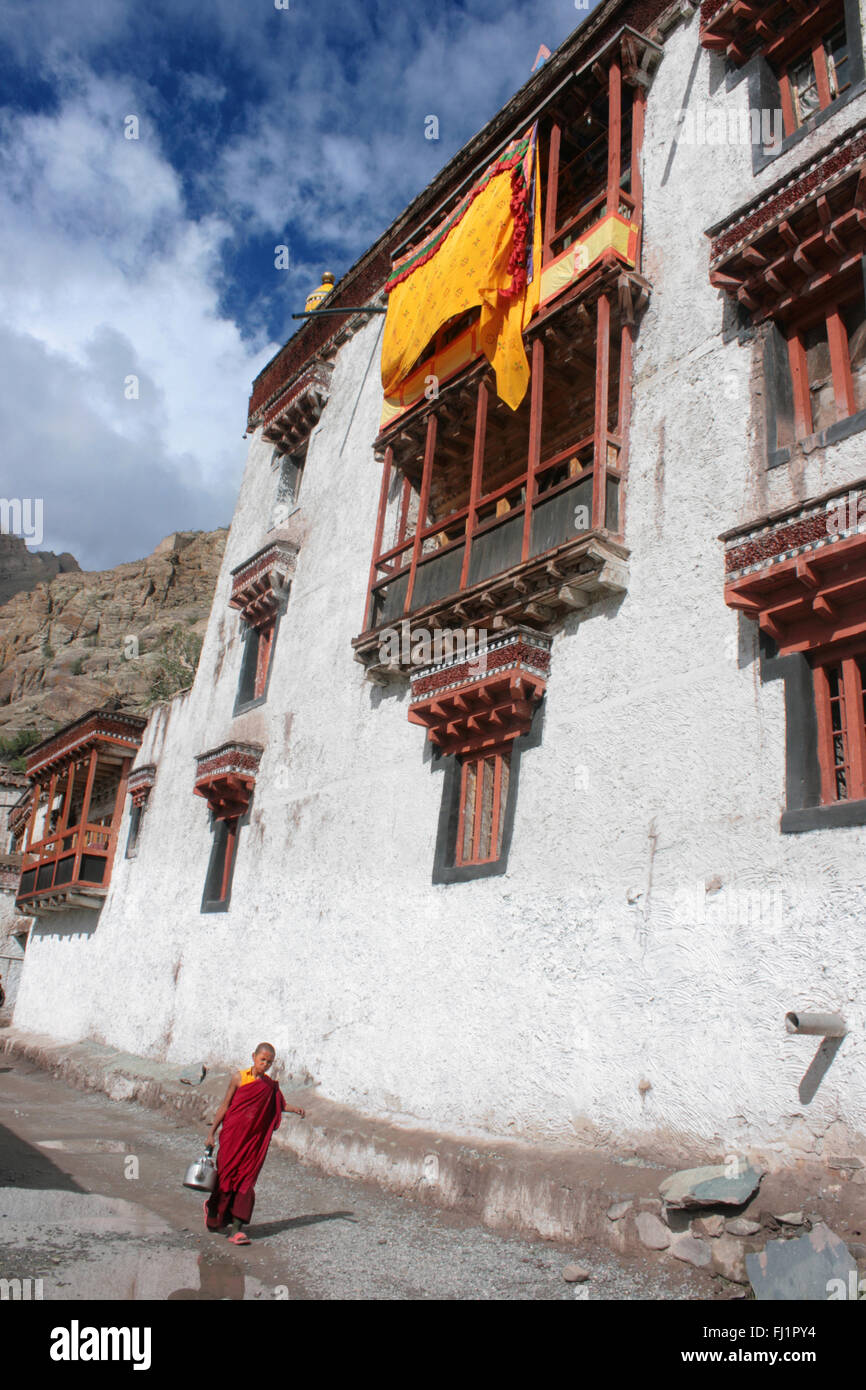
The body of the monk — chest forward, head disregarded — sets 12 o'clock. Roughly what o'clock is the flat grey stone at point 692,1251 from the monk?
The flat grey stone is roughly at 10 o'clock from the monk.

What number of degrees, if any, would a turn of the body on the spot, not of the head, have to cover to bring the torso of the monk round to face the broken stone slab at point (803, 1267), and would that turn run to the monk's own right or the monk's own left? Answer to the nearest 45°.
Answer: approximately 45° to the monk's own left

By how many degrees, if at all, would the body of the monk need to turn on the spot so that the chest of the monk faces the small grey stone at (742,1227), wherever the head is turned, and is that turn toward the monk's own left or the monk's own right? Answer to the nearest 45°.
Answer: approximately 45° to the monk's own left

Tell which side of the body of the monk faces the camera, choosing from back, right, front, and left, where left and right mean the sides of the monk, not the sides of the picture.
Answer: front

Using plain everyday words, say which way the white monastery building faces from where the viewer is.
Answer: facing the viewer and to the left of the viewer
